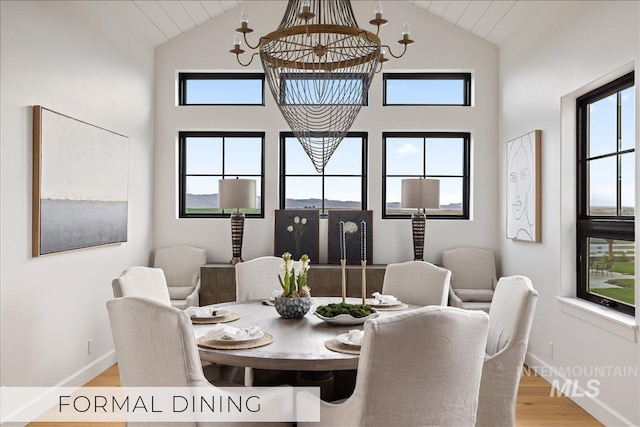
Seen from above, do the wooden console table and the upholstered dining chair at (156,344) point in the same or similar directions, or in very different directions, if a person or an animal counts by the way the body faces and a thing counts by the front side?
very different directions

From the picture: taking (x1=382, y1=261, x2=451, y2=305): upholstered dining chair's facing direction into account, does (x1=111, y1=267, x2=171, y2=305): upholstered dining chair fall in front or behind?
in front

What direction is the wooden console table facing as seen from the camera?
toward the camera

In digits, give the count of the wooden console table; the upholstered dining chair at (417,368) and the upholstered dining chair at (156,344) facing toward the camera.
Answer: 1

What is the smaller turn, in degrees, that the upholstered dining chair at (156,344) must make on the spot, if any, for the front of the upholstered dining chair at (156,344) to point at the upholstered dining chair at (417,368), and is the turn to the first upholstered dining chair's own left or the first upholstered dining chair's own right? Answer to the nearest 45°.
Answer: approximately 90° to the first upholstered dining chair's own right

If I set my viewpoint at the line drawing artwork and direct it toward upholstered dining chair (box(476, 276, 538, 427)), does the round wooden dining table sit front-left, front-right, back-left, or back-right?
front-right

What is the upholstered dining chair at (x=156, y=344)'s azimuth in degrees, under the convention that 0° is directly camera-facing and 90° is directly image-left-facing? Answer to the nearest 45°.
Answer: approximately 225°

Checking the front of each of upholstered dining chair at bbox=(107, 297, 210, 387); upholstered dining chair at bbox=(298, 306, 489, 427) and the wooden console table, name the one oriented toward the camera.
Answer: the wooden console table

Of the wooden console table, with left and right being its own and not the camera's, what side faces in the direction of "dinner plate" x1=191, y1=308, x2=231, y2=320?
front

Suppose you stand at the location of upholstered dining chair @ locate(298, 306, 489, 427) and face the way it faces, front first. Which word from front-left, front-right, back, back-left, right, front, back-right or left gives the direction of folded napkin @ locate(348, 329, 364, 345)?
front

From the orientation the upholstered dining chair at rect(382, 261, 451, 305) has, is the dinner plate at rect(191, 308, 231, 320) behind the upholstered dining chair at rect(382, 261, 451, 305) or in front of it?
in front

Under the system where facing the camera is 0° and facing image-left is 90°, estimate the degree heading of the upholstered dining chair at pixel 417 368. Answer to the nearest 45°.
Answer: approximately 135°

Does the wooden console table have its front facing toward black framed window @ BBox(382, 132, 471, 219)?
no

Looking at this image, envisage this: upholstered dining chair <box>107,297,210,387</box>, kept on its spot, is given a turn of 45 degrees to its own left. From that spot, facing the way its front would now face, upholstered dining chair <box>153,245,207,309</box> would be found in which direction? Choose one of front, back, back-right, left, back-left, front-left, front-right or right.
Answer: front
